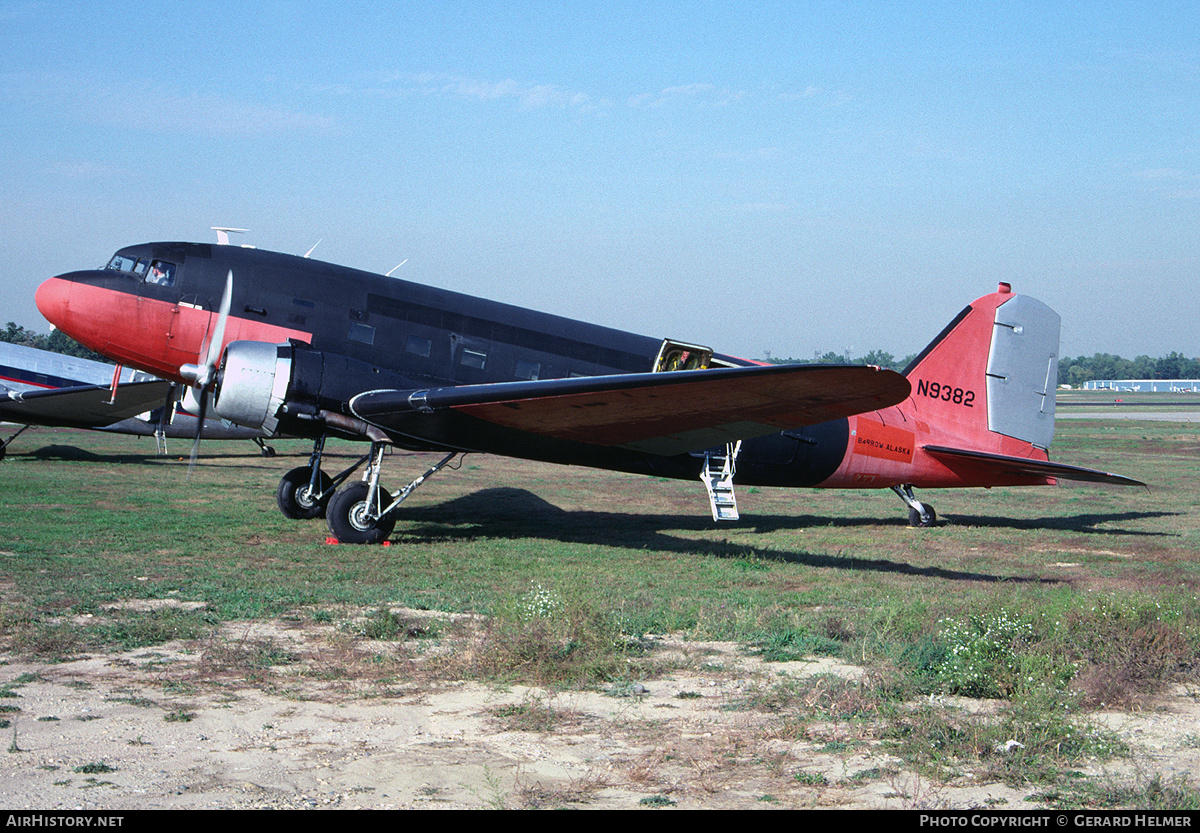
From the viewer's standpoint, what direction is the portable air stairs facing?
toward the camera
